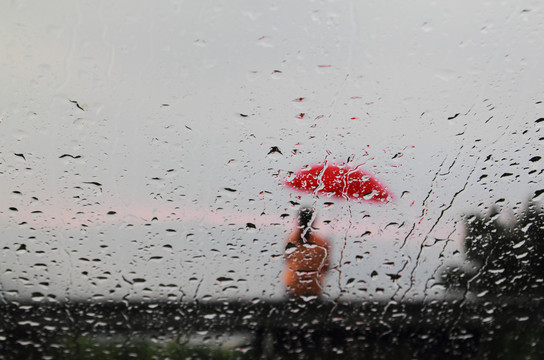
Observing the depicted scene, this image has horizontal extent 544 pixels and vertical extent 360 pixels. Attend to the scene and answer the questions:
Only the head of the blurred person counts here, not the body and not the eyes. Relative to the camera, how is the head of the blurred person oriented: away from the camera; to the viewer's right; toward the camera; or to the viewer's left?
away from the camera

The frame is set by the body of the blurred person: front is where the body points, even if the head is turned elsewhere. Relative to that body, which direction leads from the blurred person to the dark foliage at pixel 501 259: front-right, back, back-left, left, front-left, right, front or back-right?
right

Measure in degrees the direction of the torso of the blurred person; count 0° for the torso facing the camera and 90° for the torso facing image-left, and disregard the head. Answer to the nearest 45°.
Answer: approximately 180°
